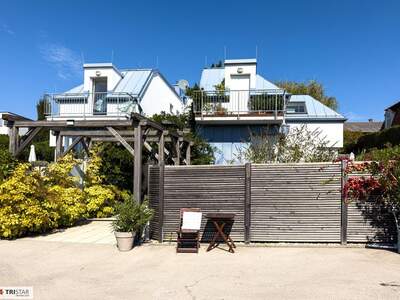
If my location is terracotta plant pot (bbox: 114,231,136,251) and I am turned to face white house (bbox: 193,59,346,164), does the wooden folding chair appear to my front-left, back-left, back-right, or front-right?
front-right

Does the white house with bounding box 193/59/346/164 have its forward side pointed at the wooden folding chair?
yes

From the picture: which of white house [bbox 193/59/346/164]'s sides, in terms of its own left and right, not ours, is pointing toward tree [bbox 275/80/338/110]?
back

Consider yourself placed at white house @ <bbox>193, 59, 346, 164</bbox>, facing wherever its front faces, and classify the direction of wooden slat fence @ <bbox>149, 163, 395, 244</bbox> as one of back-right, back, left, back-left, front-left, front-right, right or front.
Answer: front

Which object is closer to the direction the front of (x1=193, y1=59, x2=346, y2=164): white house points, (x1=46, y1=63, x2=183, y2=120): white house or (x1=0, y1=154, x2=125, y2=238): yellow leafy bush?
the yellow leafy bush

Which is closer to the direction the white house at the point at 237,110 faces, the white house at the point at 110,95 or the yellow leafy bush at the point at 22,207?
the yellow leafy bush

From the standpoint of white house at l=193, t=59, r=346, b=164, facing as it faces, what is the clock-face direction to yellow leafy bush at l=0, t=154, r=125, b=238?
The yellow leafy bush is roughly at 1 o'clock from the white house.

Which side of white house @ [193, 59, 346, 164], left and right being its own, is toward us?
front

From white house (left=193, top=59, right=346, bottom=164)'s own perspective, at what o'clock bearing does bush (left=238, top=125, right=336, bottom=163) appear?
The bush is roughly at 11 o'clock from the white house.

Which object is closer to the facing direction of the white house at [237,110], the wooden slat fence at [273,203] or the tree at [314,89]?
the wooden slat fence

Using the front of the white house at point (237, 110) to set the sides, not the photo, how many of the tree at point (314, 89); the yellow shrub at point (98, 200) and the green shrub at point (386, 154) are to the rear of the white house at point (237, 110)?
1

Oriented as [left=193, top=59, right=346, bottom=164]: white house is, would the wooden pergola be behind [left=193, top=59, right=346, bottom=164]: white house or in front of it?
in front

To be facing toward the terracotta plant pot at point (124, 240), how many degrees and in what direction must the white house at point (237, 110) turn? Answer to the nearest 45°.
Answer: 0° — it already faces it

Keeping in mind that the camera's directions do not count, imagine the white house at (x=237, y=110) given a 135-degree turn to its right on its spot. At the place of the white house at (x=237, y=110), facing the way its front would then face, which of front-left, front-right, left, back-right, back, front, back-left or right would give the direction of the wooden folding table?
back-left
